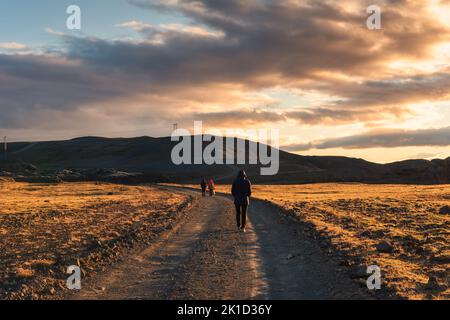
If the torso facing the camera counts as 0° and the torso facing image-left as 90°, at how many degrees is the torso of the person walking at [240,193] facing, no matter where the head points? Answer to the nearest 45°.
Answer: approximately 180°

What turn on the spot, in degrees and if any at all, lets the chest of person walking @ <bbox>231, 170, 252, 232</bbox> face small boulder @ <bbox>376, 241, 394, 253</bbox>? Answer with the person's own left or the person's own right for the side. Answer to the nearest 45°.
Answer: approximately 135° to the person's own right
